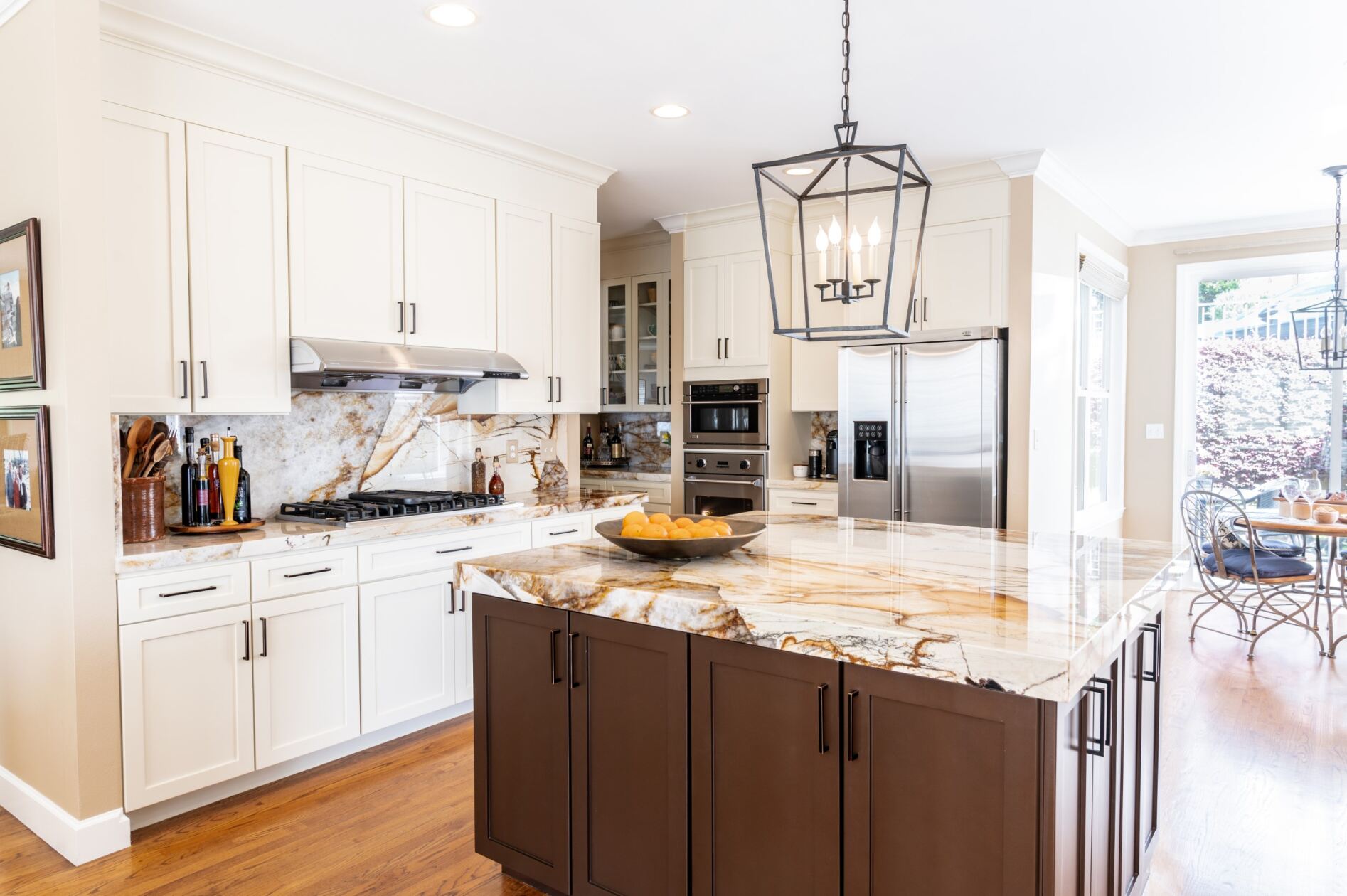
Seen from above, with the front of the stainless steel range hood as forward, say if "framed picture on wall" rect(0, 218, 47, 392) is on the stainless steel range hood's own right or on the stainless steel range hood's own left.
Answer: on the stainless steel range hood's own right

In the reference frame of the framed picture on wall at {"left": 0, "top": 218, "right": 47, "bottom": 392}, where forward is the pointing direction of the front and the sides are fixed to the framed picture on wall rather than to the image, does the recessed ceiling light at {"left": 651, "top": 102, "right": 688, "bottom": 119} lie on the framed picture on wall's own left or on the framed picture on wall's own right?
on the framed picture on wall's own left

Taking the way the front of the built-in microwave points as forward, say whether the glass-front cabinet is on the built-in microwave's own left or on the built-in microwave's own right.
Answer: on the built-in microwave's own right

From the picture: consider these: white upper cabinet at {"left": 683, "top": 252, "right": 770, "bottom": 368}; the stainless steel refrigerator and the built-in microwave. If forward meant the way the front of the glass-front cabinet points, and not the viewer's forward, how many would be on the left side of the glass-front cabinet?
3

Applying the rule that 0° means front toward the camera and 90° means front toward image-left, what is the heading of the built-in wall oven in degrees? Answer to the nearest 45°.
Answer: approximately 45°

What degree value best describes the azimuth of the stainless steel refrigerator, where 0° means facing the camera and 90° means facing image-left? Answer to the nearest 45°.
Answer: approximately 45°
